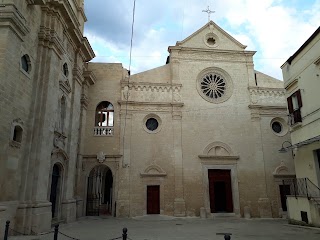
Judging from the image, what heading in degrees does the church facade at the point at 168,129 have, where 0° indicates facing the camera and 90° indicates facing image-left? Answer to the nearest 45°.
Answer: approximately 0°

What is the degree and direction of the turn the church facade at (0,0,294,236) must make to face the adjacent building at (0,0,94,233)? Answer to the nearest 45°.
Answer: approximately 45° to its right
